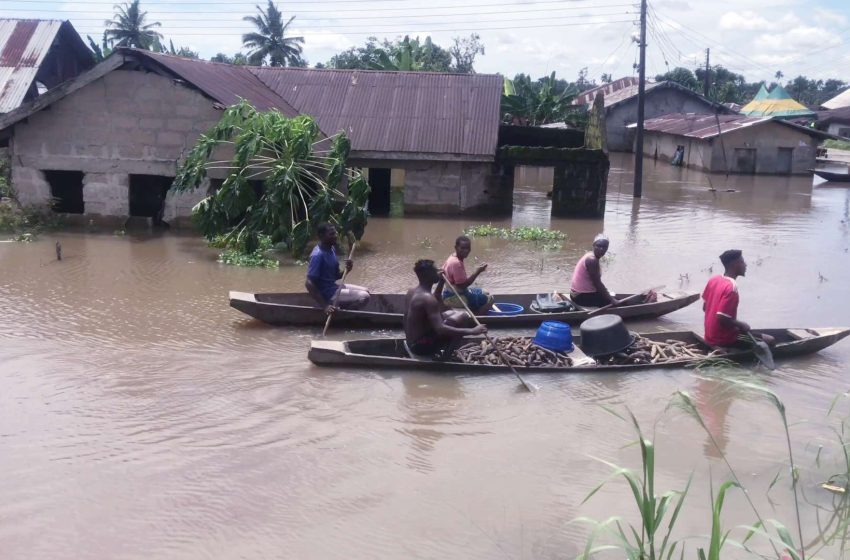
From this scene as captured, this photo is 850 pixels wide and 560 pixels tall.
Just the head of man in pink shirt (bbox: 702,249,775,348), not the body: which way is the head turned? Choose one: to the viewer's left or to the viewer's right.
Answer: to the viewer's right

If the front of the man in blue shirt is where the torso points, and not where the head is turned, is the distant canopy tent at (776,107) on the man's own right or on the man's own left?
on the man's own left

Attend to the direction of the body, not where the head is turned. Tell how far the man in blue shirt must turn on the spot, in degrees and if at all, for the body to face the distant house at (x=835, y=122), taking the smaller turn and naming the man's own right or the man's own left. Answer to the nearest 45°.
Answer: approximately 45° to the man's own left

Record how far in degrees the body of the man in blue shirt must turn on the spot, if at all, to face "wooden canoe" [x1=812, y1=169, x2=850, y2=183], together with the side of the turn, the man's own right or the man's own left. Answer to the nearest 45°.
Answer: approximately 45° to the man's own left

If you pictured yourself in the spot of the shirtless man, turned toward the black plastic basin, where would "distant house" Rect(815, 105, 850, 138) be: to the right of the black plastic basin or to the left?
left

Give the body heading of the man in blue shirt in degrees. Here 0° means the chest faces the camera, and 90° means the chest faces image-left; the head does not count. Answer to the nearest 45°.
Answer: approximately 270°

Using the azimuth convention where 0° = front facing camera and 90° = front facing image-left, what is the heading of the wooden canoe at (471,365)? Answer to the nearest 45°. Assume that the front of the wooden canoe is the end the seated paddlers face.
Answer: approximately 270°
